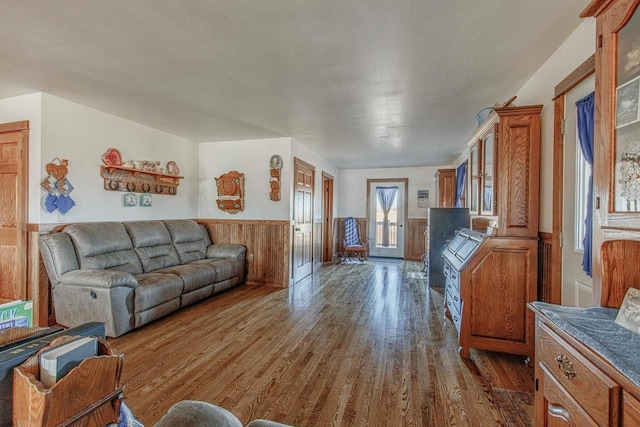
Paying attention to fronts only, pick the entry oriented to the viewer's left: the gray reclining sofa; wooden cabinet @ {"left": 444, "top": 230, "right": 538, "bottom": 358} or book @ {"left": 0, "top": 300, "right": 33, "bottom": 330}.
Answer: the wooden cabinet

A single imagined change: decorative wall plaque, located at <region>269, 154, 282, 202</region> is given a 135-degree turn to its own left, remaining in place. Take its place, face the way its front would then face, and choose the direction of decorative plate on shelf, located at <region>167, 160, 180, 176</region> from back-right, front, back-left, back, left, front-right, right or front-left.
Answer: back-left

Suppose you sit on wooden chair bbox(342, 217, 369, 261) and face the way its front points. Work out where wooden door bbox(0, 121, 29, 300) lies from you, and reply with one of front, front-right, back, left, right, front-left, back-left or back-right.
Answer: right

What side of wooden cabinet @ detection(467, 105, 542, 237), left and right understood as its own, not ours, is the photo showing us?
left

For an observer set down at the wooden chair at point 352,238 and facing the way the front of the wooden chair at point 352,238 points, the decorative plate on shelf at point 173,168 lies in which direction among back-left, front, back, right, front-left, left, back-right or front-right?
right

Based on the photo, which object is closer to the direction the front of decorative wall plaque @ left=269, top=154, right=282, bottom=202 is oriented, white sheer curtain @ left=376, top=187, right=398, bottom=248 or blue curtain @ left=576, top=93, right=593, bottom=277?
the blue curtain

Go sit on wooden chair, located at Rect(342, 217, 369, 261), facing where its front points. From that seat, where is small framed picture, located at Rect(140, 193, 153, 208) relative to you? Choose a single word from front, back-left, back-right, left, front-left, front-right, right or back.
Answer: right

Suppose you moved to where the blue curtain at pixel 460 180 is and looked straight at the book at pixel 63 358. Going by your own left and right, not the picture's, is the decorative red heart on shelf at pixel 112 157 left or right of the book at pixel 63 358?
right

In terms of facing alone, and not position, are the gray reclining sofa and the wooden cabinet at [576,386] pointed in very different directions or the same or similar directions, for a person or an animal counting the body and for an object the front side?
very different directions

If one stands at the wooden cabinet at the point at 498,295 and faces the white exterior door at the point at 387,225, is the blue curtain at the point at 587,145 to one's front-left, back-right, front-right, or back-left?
back-right
